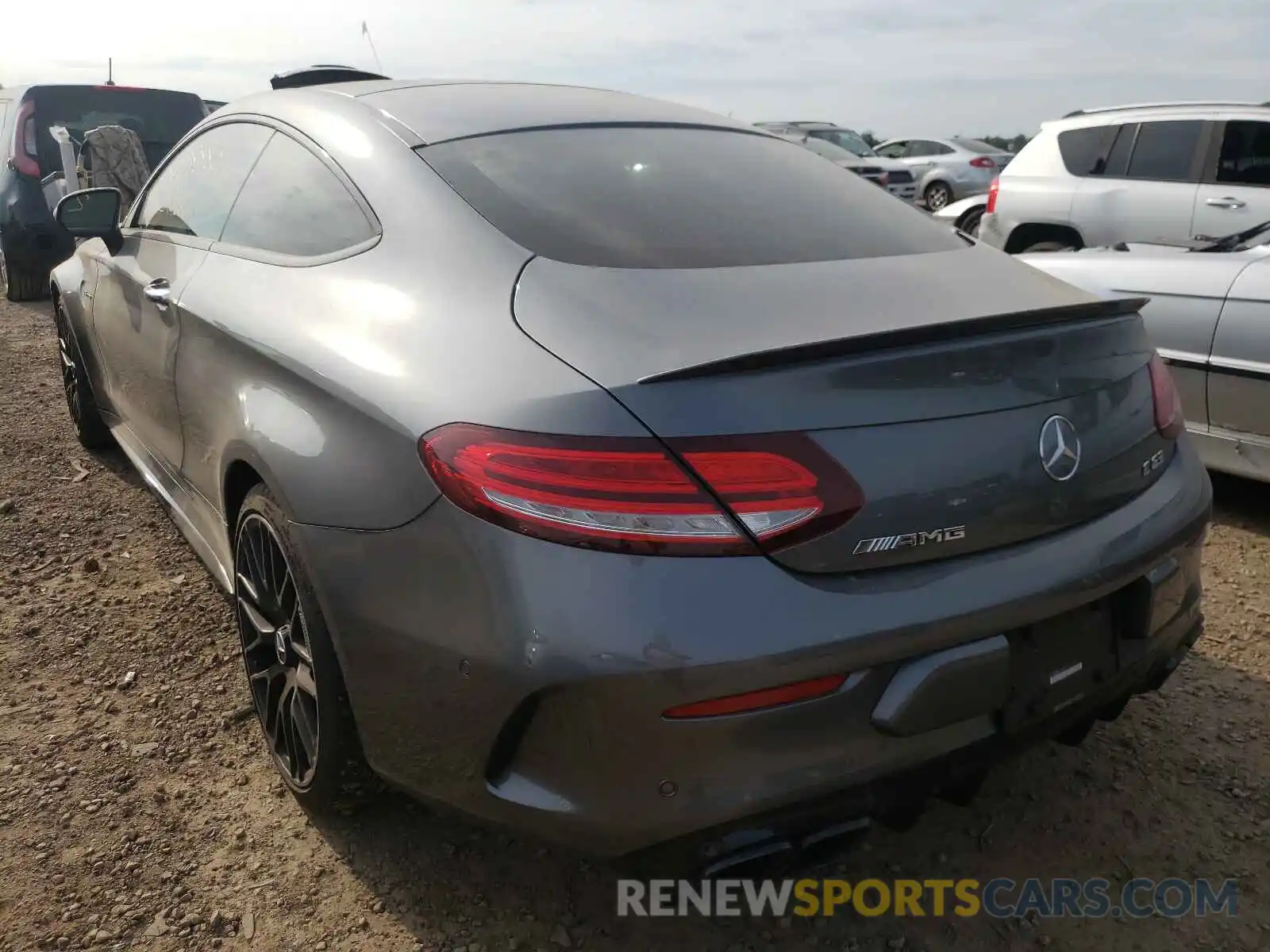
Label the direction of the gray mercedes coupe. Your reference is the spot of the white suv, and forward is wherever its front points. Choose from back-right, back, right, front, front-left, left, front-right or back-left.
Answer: right

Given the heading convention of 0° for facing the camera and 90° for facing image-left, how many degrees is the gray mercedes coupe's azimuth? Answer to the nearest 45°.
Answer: approximately 135°

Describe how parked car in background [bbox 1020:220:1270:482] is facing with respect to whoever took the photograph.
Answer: facing to the left of the viewer

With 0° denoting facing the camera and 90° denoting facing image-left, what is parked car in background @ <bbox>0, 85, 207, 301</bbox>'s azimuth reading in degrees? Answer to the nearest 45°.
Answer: approximately 180°

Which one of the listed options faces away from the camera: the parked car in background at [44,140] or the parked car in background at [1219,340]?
the parked car in background at [44,140]

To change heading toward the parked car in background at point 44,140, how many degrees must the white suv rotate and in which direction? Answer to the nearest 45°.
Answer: approximately 180°

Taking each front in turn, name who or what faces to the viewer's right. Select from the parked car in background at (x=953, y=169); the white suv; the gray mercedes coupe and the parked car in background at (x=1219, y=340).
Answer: the white suv

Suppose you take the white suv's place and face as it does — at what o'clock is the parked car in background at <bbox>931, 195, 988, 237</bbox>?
The parked car in background is roughly at 8 o'clock from the white suv.

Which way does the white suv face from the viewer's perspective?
to the viewer's right

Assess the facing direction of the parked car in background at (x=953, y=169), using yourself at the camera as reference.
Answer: facing away from the viewer and to the left of the viewer

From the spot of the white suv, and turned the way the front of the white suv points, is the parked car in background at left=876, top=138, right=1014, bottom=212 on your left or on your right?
on your left

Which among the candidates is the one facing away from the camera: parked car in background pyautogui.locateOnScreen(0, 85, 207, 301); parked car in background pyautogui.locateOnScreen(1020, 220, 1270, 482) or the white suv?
parked car in background pyautogui.locateOnScreen(0, 85, 207, 301)

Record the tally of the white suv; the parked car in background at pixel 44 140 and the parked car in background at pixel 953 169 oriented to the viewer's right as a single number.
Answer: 1

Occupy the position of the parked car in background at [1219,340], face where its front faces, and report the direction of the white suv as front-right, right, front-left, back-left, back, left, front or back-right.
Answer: right

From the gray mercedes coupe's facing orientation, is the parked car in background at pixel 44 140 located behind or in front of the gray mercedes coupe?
in front

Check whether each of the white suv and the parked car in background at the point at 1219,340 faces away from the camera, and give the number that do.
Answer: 0

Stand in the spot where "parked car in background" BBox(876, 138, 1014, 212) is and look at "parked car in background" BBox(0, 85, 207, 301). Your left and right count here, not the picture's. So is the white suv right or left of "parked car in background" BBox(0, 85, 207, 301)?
left
